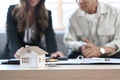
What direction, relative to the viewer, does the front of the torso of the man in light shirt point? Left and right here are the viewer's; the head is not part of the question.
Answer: facing the viewer and to the left of the viewer

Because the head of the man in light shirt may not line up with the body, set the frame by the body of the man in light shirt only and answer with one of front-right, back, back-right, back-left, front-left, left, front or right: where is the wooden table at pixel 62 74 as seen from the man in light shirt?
front-right

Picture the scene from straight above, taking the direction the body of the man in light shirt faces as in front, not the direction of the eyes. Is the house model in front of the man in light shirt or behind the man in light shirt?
in front
